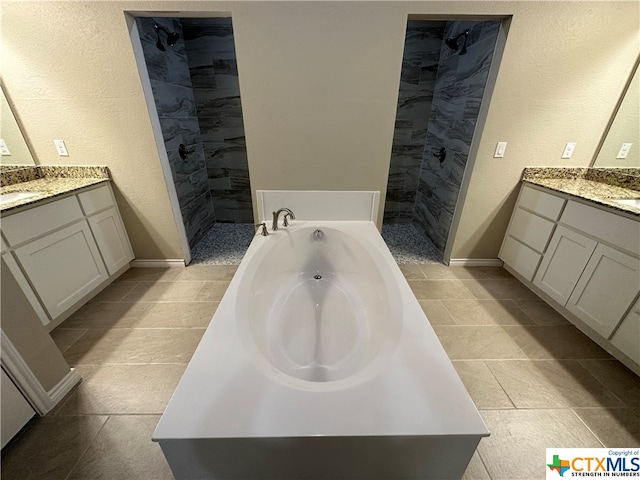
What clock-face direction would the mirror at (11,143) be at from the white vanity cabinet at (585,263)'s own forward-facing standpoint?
The mirror is roughly at 12 o'clock from the white vanity cabinet.

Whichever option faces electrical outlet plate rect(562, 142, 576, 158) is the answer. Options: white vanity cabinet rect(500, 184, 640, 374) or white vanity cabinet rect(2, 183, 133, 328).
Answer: white vanity cabinet rect(2, 183, 133, 328)

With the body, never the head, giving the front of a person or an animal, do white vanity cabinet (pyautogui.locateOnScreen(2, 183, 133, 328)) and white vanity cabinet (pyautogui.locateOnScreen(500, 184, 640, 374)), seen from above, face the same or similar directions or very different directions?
very different directions

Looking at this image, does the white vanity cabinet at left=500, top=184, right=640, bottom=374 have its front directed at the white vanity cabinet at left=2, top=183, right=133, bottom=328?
yes

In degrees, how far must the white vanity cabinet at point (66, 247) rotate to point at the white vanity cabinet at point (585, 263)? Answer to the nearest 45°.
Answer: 0° — it already faces it

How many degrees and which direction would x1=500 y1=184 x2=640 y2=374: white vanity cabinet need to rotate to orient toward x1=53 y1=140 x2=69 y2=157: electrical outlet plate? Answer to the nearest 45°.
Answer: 0° — it already faces it

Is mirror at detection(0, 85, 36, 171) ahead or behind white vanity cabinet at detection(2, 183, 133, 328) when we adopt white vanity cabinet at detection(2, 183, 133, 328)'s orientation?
behind

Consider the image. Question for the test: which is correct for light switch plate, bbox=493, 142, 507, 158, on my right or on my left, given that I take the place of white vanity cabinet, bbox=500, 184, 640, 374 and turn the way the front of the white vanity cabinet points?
on my right

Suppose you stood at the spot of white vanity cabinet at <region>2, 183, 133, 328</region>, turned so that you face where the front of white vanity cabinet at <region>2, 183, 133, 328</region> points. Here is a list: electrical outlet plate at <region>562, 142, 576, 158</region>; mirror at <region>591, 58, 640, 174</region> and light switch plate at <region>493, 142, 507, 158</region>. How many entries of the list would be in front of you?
3

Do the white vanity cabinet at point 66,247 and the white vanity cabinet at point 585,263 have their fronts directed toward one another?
yes
